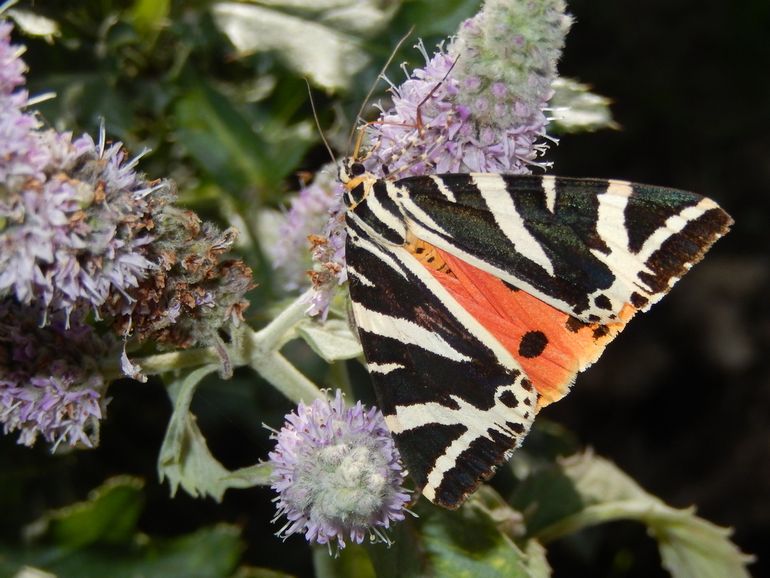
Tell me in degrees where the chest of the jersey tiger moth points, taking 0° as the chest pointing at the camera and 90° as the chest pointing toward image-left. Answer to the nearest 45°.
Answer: approximately 135°

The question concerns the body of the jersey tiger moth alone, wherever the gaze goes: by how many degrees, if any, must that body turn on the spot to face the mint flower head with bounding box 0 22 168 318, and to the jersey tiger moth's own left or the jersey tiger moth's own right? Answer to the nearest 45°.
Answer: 0° — it already faces it

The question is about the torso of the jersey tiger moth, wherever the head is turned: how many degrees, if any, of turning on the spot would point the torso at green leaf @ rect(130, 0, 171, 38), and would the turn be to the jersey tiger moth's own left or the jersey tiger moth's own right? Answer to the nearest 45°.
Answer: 0° — it already faces it

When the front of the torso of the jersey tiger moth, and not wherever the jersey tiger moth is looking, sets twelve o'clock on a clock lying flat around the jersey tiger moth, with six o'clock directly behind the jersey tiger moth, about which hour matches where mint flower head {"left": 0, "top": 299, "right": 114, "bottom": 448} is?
The mint flower head is roughly at 10 o'clock from the jersey tiger moth.
